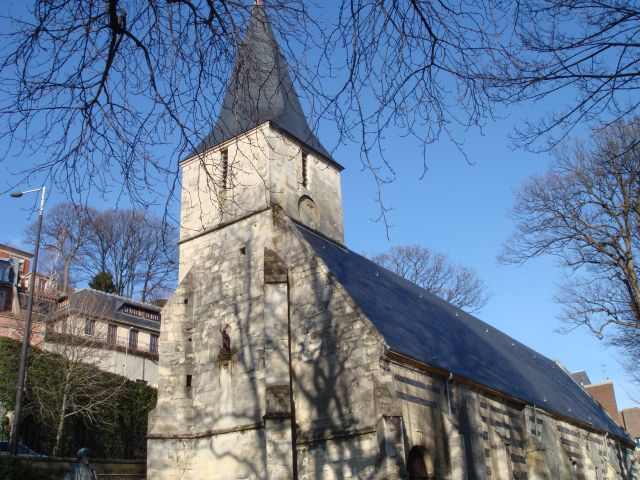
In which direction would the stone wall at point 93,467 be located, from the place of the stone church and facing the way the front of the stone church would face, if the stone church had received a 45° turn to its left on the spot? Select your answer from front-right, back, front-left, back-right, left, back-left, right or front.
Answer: right

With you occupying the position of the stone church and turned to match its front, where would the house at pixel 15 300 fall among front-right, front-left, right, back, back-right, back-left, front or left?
right

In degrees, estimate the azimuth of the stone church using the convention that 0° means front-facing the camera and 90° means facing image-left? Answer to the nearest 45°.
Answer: approximately 45°

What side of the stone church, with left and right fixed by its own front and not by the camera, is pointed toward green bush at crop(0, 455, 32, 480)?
front

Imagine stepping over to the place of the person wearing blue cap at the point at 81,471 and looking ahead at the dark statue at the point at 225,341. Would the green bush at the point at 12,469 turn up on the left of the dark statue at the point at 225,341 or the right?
left

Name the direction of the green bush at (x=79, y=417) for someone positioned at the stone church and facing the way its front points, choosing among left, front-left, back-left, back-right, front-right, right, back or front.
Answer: right

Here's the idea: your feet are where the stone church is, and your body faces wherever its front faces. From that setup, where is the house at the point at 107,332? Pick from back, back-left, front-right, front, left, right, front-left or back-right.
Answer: right

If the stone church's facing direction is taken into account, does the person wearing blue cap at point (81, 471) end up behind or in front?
in front

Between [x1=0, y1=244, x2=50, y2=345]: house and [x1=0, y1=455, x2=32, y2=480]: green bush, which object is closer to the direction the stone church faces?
the green bush
